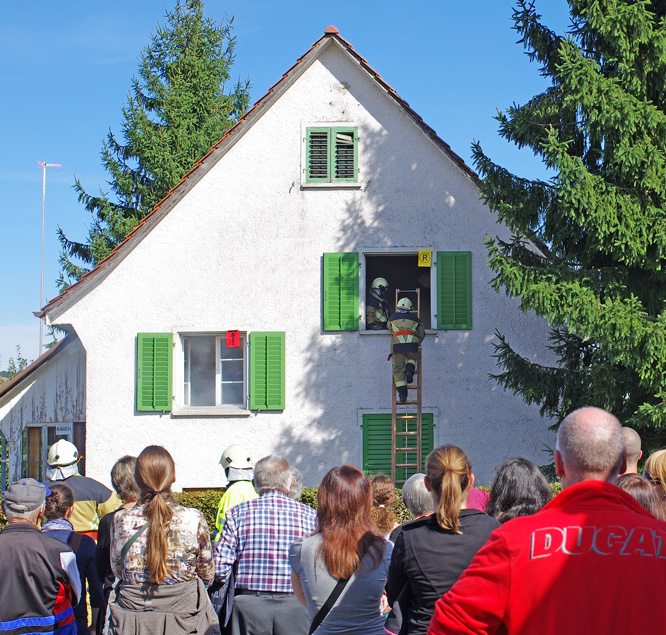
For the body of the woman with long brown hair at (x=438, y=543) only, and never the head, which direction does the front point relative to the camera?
away from the camera

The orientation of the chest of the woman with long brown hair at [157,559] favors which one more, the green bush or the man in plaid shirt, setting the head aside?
the green bush

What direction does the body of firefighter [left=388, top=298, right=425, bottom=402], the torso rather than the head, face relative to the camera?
away from the camera

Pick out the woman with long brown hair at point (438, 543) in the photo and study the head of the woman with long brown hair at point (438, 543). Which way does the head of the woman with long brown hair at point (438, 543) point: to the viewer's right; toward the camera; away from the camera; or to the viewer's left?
away from the camera

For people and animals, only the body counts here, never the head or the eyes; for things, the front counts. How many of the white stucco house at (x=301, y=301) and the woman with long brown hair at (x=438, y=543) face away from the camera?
1

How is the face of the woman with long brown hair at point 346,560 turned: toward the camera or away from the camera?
away from the camera

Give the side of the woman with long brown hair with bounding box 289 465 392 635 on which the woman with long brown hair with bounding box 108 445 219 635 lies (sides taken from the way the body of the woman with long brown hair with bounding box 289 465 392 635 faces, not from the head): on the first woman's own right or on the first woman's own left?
on the first woman's own left

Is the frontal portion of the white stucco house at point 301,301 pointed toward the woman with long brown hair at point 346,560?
yes

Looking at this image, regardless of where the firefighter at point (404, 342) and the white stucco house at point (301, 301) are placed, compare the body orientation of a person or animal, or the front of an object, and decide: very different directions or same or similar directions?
very different directions

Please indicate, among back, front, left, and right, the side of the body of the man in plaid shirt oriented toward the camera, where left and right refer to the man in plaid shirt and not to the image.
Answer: back

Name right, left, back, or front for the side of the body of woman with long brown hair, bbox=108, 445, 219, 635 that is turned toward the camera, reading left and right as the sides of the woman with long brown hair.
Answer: back
